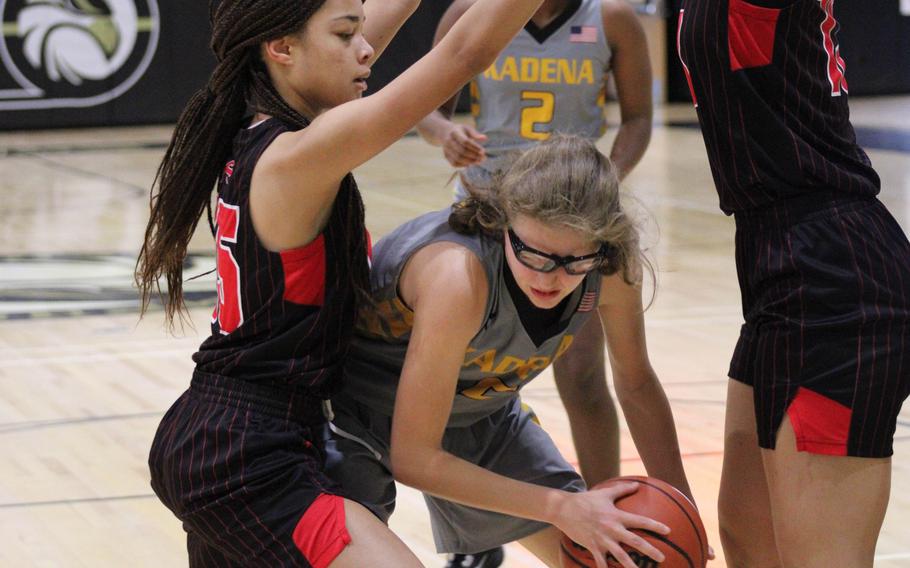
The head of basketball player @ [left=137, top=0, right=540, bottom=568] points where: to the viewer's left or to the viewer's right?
to the viewer's right

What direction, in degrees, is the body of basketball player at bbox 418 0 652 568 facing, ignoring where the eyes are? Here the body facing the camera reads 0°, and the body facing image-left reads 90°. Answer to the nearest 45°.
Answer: approximately 0°

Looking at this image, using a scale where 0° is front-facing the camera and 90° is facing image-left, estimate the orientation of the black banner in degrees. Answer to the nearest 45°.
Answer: approximately 0°

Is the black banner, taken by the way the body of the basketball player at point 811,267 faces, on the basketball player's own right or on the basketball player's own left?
on the basketball player's own right

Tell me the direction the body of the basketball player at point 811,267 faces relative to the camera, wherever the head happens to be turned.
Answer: to the viewer's left

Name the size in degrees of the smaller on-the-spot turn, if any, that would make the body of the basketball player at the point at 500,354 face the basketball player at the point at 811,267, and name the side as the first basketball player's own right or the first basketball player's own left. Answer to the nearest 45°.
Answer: approximately 45° to the first basketball player's own left

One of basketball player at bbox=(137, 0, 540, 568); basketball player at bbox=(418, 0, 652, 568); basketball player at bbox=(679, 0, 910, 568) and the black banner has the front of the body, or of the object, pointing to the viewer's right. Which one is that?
basketball player at bbox=(137, 0, 540, 568)

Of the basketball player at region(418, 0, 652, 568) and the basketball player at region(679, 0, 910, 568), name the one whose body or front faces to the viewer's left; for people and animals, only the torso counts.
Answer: the basketball player at region(679, 0, 910, 568)

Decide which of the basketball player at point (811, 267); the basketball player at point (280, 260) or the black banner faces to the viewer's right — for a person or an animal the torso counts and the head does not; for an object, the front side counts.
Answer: the basketball player at point (280, 260)

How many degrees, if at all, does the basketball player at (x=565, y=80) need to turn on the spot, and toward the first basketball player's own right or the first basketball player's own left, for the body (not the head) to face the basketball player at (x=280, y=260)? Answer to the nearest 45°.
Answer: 0° — they already face them

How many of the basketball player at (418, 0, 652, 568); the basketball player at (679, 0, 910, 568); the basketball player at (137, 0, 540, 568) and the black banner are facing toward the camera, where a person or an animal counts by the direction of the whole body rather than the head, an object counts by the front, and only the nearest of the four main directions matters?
2

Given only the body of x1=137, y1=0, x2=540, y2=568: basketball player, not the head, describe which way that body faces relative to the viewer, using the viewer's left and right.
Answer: facing to the right of the viewer

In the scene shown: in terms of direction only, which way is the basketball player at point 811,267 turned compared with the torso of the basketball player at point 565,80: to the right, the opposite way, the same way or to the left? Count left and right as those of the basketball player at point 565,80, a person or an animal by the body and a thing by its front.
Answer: to the right

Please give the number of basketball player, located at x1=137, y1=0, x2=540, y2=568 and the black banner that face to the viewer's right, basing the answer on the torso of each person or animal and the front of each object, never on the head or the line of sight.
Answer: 1
